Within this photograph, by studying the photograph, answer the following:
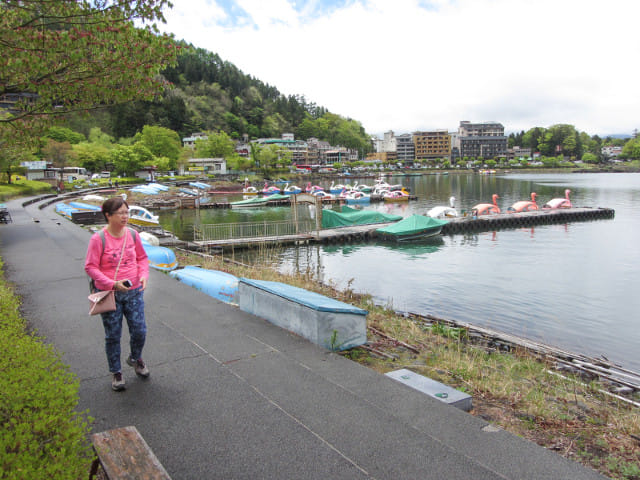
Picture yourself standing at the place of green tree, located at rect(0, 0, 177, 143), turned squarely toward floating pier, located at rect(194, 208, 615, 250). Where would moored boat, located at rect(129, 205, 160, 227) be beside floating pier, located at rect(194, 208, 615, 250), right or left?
left

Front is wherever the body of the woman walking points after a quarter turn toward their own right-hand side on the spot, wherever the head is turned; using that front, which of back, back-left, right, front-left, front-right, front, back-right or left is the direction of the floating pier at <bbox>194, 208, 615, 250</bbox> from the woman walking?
back

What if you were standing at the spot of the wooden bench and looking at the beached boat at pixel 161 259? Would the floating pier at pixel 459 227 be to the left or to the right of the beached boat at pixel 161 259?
right

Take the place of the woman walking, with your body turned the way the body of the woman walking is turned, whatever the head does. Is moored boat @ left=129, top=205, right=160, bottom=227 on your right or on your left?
on your left

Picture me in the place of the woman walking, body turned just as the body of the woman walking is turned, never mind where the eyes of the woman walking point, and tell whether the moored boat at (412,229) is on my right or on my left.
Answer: on my left

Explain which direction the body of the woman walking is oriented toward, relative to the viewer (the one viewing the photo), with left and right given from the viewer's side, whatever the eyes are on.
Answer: facing the viewer and to the right of the viewer

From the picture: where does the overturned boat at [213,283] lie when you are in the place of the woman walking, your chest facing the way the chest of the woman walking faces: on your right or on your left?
on your left

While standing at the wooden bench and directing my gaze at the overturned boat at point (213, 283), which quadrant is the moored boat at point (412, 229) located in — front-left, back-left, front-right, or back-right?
front-right

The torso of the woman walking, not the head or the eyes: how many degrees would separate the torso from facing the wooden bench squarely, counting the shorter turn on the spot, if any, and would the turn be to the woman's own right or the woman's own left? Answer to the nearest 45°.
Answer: approximately 45° to the woman's own right

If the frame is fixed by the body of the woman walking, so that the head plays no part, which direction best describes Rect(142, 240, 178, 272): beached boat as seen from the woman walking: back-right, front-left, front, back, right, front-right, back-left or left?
back-left

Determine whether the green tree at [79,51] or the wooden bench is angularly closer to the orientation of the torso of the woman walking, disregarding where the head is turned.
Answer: the wooden bench
